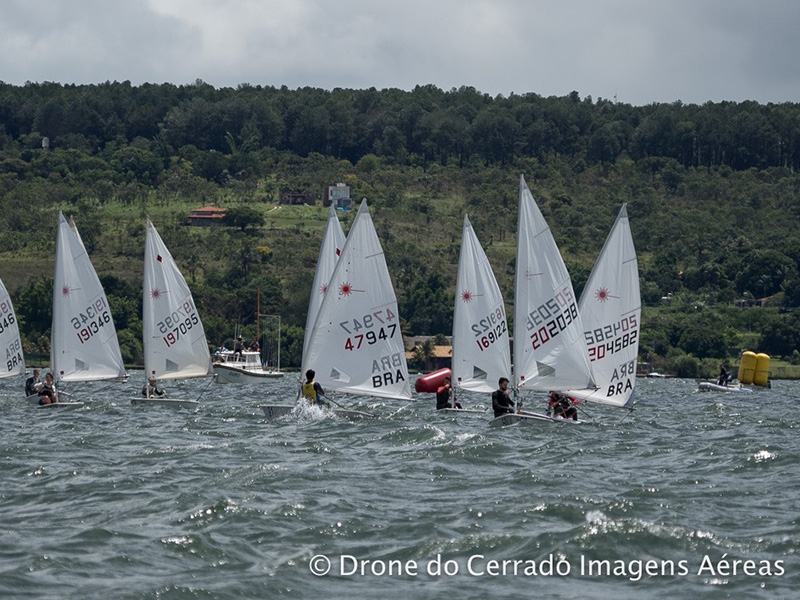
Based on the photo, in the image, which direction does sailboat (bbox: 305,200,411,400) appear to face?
to the viewer's left

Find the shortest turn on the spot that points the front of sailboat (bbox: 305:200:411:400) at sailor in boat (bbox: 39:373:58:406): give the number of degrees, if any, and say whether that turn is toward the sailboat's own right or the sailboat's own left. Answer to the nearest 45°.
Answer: approximately 45° to the sailboat's own right

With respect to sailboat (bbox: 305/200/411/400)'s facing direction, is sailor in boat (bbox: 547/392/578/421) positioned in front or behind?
behind

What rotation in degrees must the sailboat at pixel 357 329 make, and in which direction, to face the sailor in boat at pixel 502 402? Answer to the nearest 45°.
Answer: approximately 135° to its left

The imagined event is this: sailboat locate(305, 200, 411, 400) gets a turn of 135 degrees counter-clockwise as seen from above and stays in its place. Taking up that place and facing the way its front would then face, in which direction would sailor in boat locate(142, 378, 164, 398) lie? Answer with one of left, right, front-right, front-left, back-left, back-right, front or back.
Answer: back

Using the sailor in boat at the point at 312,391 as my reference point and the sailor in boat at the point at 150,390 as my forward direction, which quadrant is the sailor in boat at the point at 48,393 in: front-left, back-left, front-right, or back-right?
front-left
